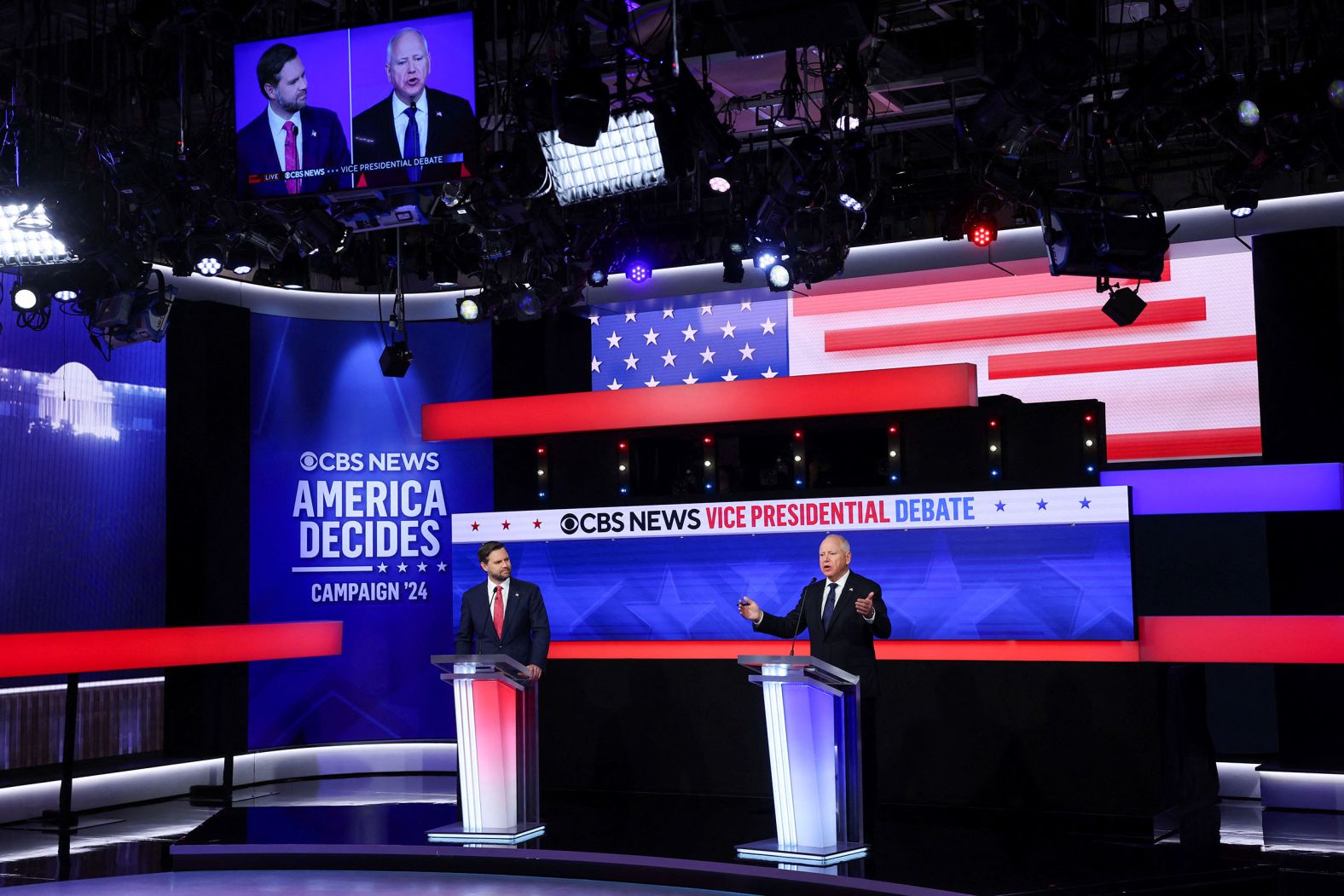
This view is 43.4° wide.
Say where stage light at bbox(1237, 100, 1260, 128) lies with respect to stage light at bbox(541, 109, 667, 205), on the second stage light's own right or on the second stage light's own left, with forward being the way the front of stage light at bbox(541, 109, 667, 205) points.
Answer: on the second stage light's own left

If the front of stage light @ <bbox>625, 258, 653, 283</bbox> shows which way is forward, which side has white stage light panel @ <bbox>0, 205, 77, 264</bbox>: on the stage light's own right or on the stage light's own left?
on the stage light's own right

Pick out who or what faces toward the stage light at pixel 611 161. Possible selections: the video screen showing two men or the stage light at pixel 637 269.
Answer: the stage light at pixel 637 269

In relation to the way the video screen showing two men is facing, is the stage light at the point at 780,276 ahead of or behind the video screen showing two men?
behind

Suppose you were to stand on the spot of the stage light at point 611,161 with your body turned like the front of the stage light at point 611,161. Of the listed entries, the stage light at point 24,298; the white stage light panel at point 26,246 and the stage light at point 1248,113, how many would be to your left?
1

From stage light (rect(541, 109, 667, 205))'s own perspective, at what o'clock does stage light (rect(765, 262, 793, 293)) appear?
stage light (rect(765, 262, 793, 293)) is roughly at 7 o'clock from stage light (rect(541, 109, 667, 205)).

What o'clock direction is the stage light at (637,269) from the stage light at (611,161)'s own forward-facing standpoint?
the stage light at (637,269) is roughly at 6 o'clock from the stage light at (611,161).

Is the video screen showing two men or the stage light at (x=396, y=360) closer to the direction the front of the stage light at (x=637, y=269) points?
the video screen showing two men

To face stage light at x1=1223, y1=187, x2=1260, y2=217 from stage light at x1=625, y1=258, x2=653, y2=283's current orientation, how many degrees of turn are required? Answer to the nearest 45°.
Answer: approximately 45° to its left

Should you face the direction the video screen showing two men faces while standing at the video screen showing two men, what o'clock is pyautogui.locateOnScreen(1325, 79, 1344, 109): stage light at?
The stage light is roughly at 8 o'clock from the video screen showing two men.
